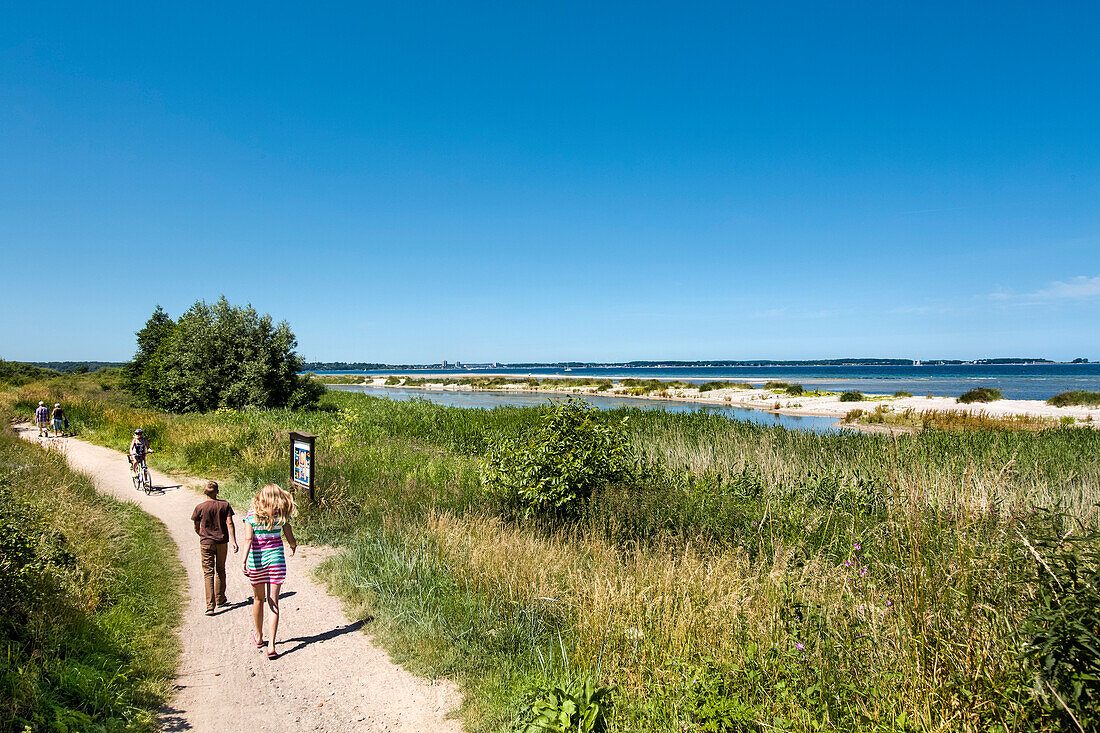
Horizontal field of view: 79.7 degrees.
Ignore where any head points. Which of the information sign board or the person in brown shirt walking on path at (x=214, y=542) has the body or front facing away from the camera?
the person in brown shirt walking on path

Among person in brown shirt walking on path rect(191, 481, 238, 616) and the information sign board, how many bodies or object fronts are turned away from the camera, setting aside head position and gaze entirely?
1

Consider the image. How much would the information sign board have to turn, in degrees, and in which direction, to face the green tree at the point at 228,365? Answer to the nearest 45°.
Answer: approximately 135° to its right

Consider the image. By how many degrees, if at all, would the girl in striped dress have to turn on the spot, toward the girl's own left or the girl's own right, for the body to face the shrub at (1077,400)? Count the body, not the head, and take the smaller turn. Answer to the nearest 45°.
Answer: approximately 90° to the girl's own right

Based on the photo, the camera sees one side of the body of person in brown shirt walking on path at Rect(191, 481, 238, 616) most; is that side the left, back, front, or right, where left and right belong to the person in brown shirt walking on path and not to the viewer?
back

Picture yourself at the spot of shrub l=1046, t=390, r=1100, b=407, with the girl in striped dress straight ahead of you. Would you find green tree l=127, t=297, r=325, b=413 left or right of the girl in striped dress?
right

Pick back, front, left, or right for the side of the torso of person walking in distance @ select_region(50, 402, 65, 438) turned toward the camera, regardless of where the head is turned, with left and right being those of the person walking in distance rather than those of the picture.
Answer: back

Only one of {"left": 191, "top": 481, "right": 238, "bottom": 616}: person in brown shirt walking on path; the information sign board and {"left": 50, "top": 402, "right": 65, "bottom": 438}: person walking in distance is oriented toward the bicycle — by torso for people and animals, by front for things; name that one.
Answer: {"left": 191, "top": 481, "right": 238, "bottom": 616}: person in brown shirt walking on path

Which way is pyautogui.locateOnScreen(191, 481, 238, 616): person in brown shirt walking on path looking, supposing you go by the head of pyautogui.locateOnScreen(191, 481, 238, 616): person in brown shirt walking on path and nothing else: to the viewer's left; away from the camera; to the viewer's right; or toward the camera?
away from the camera

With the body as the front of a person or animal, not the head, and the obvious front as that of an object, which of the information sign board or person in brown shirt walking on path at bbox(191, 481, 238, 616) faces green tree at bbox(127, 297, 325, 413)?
the person in brown shirt walking on path

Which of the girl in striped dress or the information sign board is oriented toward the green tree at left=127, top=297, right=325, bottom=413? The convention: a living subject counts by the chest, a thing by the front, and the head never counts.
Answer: the girl in striped dress

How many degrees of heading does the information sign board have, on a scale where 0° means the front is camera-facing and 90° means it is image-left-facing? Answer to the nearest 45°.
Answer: approximately 45°

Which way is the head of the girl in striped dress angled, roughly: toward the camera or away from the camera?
away from the camera

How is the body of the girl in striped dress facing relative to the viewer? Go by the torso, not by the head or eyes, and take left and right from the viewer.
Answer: facing away from the viewer

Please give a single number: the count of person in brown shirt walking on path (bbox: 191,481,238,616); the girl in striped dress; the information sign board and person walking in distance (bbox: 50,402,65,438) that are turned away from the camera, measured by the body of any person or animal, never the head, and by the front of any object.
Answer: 3

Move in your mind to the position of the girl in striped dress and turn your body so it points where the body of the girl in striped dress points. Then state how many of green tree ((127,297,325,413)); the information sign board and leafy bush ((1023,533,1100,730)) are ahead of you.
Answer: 2
